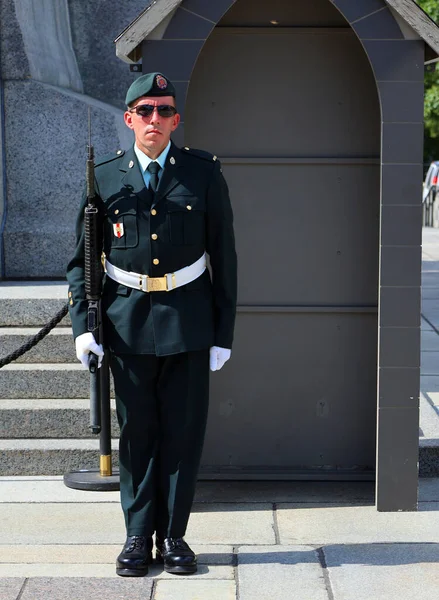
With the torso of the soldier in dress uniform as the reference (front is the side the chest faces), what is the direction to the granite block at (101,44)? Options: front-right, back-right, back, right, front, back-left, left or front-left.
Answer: back

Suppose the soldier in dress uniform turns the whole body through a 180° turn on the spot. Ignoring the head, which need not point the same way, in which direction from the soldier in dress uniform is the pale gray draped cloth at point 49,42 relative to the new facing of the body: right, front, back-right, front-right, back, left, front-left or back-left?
front

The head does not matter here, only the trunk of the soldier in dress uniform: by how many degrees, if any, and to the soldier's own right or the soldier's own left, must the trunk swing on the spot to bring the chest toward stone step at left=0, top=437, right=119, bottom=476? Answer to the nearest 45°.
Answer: approximately 135° to the soldier's own right

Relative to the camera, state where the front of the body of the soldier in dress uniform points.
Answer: toward the camera

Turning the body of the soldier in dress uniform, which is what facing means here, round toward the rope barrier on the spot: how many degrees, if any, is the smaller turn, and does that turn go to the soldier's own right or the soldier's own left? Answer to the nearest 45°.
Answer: approximately 135° to the soldier's own right

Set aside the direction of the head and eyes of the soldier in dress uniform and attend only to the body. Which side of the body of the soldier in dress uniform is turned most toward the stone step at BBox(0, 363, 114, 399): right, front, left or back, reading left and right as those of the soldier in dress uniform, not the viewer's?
back

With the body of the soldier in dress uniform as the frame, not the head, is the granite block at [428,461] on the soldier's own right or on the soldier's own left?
on the soldier's own left

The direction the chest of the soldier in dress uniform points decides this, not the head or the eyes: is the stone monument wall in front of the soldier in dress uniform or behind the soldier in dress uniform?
behind
